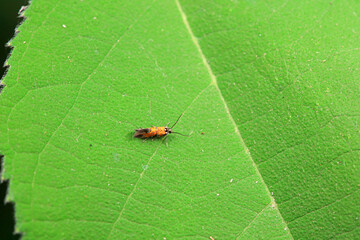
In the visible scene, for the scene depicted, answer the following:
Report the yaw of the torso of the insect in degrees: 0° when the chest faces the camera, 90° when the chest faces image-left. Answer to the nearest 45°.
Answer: approximately 270°
